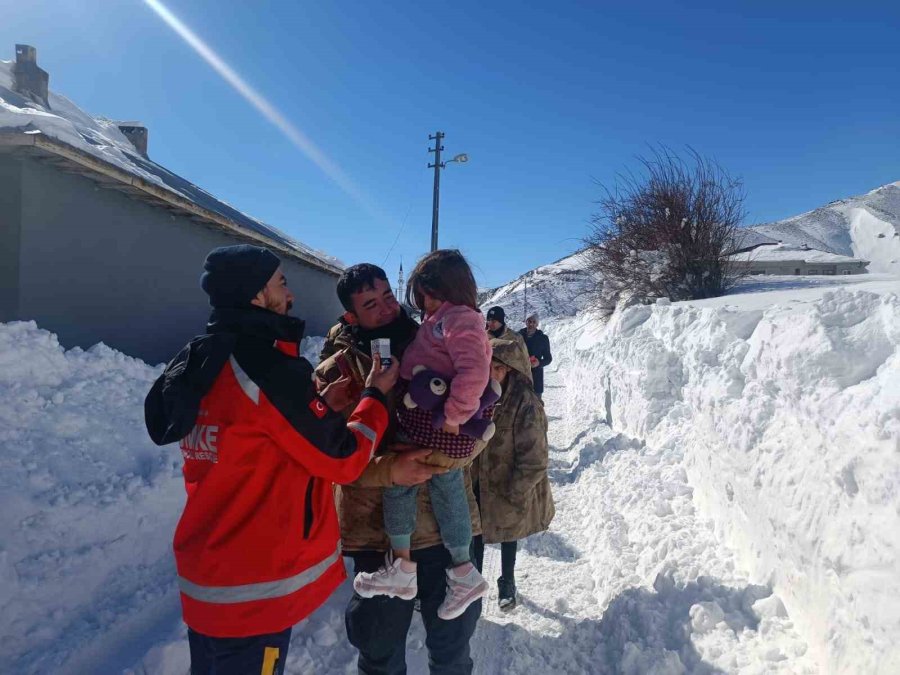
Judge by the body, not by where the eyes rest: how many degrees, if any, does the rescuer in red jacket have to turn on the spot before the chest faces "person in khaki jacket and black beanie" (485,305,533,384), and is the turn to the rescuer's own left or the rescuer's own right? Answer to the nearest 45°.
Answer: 0° — they already face them

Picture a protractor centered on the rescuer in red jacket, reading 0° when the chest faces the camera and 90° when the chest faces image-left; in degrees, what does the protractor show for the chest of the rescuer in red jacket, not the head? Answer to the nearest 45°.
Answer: approximately 225°

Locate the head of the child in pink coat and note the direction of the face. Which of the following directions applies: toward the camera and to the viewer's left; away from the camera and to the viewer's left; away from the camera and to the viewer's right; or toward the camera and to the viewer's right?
away from the camera and to the viewer's left

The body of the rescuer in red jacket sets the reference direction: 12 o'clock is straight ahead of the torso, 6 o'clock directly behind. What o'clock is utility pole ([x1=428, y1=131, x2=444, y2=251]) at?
The utility pole is roughly at 11 o'clock from the rescuer in red jacket.

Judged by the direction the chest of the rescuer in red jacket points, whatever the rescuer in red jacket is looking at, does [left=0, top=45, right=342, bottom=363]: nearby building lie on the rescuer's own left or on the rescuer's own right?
on the rescuer's own left

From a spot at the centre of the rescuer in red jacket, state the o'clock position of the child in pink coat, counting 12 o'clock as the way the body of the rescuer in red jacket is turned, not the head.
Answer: The child in pink coat is roughly at 1 o'clock from the rescuer in red jacket.

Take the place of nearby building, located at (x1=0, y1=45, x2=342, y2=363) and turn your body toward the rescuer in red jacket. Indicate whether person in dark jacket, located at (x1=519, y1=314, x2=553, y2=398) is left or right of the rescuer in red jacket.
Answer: left

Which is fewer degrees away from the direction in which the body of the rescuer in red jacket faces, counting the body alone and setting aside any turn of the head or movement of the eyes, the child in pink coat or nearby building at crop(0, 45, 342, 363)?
the child in pink coat

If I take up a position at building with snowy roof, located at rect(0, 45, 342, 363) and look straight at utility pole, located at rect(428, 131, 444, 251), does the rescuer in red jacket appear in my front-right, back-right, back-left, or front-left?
back-right
